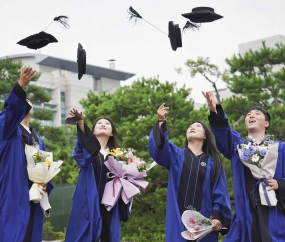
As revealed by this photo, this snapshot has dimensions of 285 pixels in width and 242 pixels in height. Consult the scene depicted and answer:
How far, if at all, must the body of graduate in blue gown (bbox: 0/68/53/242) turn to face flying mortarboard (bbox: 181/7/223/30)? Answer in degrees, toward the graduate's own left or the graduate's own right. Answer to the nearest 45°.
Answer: approximately 45° to the graduate's own left

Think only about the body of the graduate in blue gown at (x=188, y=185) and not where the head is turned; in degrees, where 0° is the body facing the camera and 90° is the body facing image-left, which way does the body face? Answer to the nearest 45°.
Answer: approximately 0°

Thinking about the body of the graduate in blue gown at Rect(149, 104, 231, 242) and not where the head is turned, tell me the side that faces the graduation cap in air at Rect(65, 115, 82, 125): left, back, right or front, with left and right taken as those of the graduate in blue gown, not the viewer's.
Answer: right

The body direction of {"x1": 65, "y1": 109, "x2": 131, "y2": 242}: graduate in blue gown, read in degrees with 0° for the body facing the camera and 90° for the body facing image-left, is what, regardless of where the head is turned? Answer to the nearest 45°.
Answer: approximately 315°

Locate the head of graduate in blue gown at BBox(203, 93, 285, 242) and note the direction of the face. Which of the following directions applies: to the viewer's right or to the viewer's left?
to the viewer's left

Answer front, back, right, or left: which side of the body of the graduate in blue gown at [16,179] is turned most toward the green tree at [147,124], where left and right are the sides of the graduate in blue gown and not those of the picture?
left
